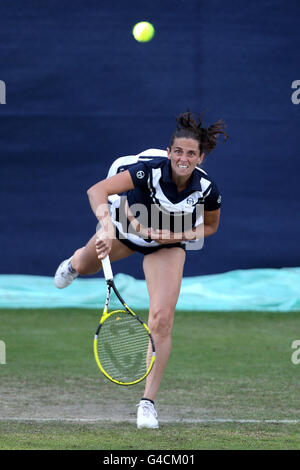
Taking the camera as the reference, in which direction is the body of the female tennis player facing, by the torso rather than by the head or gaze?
toward the camera

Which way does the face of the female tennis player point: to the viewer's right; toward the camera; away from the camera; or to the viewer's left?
toward the camera
